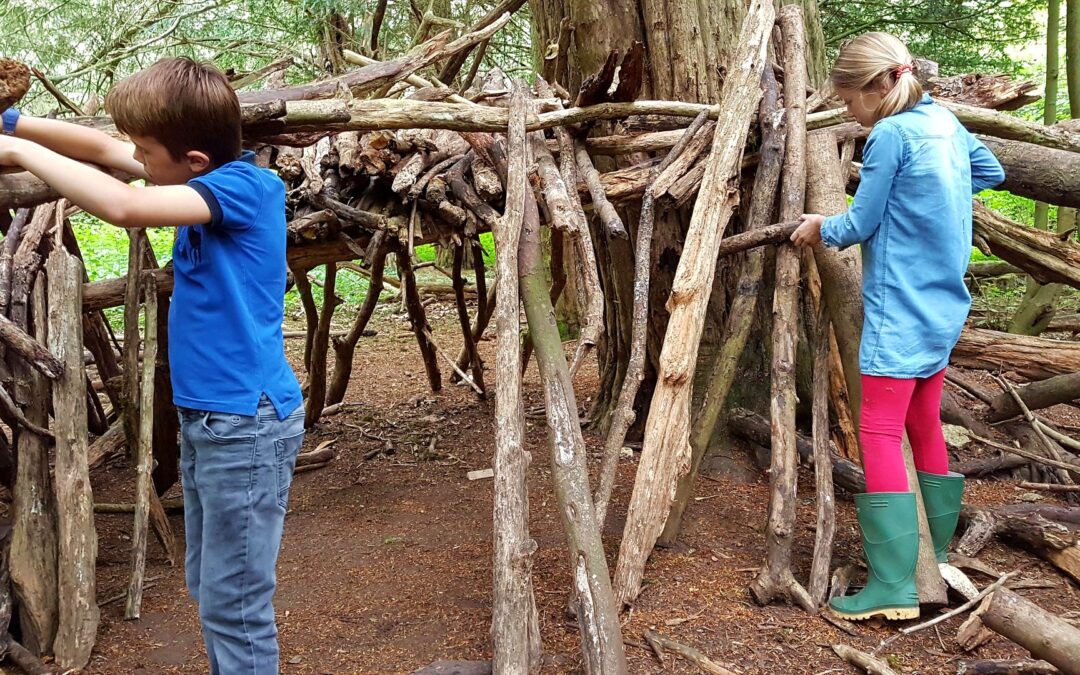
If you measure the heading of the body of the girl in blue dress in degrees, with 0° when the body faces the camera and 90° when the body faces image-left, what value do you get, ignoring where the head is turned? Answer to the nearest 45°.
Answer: approximately 135°

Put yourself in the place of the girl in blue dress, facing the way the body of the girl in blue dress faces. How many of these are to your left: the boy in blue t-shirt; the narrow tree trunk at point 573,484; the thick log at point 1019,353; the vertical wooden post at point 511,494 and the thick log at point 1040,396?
3

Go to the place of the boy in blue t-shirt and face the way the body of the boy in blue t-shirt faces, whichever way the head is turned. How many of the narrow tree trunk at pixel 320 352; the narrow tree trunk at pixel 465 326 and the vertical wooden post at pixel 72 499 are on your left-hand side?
0

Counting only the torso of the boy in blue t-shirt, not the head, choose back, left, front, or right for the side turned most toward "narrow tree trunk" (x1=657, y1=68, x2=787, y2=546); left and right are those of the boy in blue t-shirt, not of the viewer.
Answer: back

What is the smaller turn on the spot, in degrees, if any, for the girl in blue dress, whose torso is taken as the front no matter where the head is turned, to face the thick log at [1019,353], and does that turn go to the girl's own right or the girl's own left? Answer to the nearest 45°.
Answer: approximately 45° to the girl's own right

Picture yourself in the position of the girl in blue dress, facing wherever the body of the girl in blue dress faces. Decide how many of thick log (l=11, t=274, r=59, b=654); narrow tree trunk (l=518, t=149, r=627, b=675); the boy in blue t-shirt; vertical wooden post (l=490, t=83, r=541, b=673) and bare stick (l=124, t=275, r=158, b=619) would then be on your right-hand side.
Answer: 0

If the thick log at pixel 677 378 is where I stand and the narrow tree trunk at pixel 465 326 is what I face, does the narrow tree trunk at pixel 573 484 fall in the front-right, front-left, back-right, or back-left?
back-left

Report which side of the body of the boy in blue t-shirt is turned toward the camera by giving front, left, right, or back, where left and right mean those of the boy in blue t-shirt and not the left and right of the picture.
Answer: left

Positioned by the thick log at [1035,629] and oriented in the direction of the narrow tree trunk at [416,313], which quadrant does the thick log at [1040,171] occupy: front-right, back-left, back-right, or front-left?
front-right

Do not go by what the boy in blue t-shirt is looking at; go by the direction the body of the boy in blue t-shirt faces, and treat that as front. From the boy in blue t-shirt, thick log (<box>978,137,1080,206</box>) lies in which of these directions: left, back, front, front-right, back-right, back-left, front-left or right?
back

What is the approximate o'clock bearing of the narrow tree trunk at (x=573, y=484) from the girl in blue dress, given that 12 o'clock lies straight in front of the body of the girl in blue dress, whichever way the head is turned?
The narrow tree trunk is roughly at 9 o'clock from the girl in blue dress.

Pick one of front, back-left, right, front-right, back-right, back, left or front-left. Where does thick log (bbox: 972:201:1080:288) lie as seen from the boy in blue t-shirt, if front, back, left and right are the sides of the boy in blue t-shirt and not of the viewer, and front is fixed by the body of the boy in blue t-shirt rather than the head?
back

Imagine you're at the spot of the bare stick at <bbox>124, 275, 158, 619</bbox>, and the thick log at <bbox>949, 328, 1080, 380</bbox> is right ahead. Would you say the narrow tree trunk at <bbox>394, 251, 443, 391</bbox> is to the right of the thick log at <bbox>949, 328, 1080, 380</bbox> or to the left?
left

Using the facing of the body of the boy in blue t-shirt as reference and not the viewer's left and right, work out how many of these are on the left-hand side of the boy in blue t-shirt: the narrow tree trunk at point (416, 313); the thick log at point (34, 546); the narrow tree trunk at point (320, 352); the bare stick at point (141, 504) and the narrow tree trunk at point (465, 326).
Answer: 0
